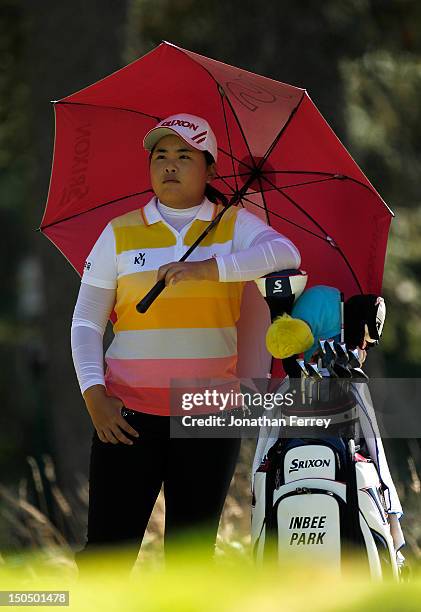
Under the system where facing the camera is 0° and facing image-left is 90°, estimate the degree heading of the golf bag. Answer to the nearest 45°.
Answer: approximately 0°

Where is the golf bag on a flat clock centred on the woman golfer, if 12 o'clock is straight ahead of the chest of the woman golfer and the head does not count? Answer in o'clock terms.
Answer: The golf bag is roughly at 9 o'clock from the woman golfer.

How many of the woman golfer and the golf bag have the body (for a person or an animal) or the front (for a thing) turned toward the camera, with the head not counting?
2

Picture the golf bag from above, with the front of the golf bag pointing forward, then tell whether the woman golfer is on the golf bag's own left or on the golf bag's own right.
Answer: on the golf bag's own right

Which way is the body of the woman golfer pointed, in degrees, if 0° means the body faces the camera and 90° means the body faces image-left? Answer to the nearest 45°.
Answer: approximately 0°

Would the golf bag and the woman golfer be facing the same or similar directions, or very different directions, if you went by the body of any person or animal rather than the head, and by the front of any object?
same or similar directions
